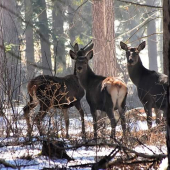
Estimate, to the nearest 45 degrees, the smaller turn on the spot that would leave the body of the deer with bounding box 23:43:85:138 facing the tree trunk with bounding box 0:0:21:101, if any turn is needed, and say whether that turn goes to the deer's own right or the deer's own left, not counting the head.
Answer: approximately 135° to the deer's own left

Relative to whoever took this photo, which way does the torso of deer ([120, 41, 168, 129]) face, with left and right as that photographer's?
facing the viewer and to the left of the viewer

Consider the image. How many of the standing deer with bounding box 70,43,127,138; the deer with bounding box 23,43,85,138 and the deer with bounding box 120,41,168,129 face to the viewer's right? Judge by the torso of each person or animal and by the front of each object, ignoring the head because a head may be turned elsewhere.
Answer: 1

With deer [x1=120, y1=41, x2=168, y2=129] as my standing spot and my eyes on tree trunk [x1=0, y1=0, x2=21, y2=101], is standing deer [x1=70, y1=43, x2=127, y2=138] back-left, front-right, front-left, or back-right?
front-left

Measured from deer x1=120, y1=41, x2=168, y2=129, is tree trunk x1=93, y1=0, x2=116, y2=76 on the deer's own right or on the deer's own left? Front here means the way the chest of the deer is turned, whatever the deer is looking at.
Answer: on the deer's own right

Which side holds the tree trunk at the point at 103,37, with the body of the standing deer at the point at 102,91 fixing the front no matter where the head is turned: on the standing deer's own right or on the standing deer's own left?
on the standing deer's own right

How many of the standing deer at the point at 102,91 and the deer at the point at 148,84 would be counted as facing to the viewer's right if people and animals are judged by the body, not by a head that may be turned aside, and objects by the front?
0

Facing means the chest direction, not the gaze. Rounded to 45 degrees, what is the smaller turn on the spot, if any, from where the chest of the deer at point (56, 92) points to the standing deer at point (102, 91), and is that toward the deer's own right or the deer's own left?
0° — it already faces it

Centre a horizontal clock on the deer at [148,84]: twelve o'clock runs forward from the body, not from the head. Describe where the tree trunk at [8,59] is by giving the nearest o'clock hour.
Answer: The tree trunk is roughly at 1 o'clock from the deer.

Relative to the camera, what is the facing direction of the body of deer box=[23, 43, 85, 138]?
to the viewer's right

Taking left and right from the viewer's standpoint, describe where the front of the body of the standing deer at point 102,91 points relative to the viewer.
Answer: facing away from the viewer and to the left of the viewer
